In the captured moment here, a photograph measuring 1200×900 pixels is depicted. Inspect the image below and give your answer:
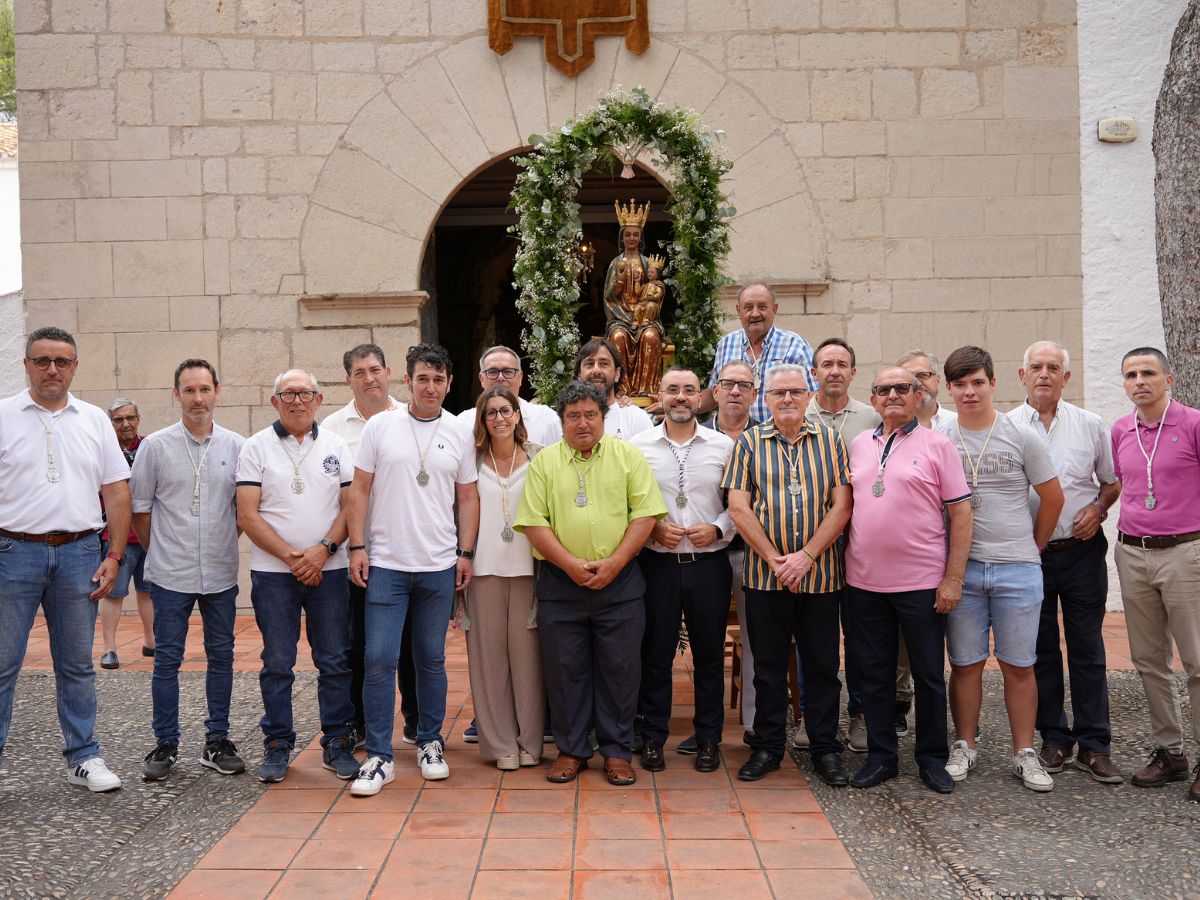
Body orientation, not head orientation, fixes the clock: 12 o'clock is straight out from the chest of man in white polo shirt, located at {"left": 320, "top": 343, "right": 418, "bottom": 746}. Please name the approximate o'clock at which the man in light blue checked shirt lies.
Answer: The man in light blue checked shirt is roughly at 9 o'clock from the man in white polo shirt.

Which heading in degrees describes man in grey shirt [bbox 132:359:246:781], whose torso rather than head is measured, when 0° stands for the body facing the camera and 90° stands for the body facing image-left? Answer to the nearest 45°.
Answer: approximately 0°

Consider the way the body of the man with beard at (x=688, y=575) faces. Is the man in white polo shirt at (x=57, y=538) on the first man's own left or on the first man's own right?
on the first man's own right

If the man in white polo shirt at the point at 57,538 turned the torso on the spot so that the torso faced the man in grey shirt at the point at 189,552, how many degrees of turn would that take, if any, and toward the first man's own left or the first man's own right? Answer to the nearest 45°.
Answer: approximately 90° to the first man's own left

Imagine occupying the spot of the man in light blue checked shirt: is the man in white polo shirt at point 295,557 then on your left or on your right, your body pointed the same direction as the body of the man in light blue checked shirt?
on your right

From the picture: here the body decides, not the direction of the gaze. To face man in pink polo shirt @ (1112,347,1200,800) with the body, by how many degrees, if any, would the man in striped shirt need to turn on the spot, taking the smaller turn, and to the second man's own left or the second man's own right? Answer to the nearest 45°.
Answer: approximately 90° to the second man's own left

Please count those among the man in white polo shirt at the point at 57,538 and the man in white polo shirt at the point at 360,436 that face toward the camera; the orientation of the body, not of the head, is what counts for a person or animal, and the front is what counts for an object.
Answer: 2
